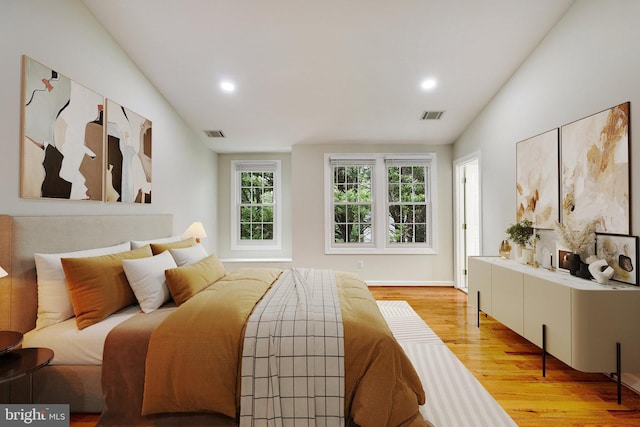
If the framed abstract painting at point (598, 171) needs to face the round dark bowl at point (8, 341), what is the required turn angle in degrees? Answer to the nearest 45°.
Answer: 0° — it already faces it

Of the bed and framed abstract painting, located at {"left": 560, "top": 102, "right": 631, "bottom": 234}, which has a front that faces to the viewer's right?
the bed

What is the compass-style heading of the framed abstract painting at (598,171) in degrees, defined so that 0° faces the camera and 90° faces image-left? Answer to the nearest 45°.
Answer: approximately 45°

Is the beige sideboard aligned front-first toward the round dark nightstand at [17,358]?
yes

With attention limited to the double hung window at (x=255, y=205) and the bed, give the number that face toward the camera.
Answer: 1

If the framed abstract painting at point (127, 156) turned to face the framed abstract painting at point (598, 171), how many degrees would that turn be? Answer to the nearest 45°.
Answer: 0° — it already faces it

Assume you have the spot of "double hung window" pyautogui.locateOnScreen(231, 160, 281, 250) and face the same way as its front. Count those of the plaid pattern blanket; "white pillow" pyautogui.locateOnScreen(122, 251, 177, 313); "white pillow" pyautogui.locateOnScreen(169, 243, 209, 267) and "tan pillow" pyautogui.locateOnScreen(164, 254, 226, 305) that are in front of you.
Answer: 4

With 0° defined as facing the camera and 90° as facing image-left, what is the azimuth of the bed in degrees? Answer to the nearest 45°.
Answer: approximately 270°
